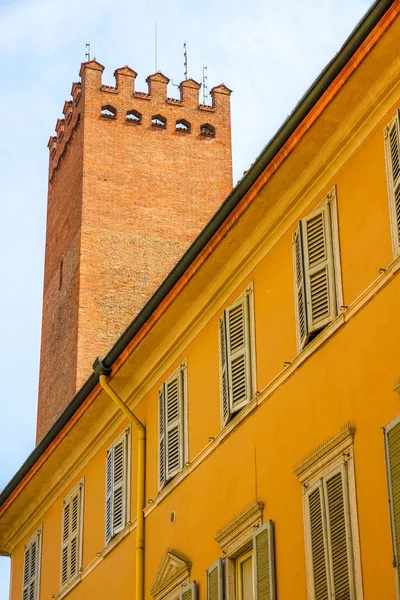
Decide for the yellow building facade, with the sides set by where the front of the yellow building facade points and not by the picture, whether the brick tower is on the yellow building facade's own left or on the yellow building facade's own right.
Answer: on the yellow building facade's own right

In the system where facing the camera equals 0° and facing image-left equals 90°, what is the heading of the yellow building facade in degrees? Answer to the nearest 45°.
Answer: approximately 45°
